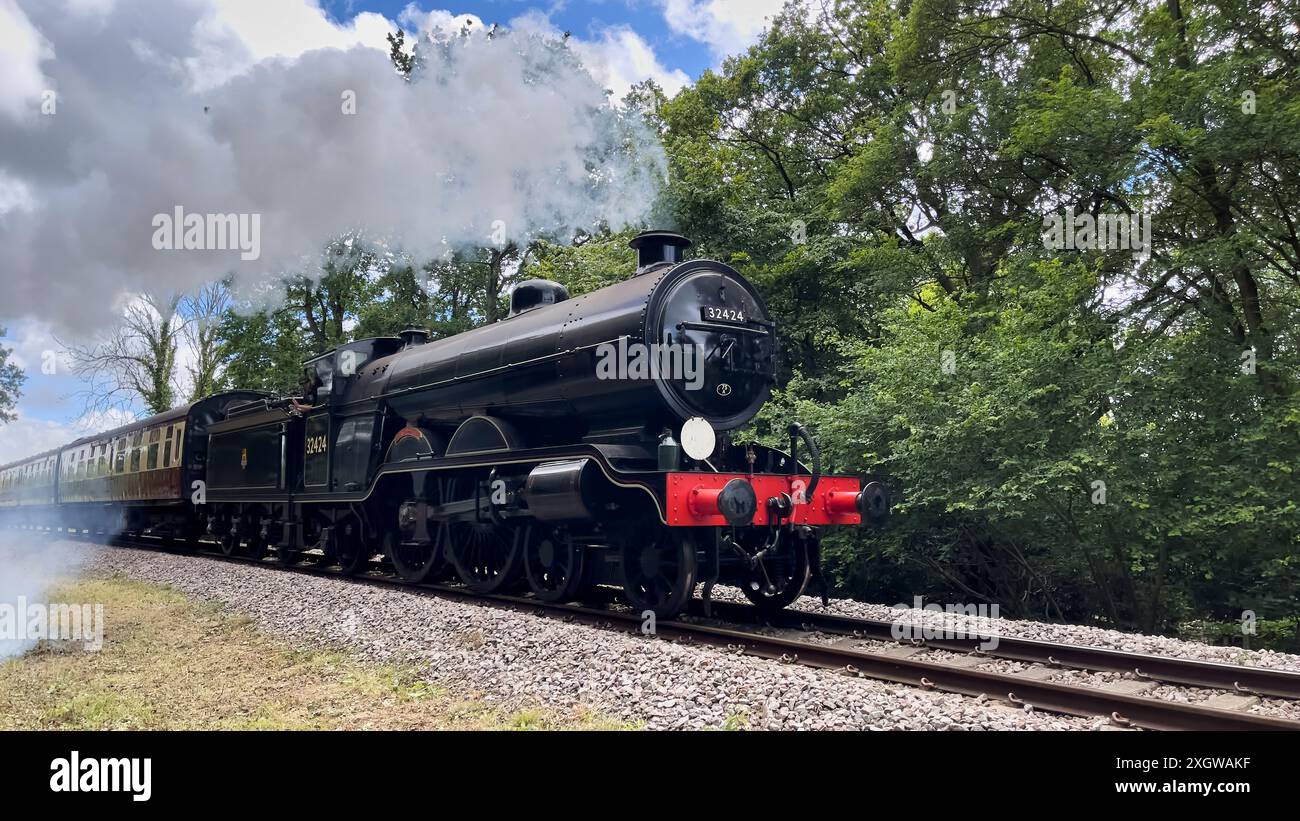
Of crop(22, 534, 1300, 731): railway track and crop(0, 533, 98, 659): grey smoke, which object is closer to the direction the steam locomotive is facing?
the railway track

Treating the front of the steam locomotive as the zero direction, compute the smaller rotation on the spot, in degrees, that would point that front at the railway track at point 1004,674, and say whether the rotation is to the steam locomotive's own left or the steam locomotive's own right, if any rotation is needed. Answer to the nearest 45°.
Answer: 0° — it already faces it

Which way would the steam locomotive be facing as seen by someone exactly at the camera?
facing the viewer and to the right of the viewer
